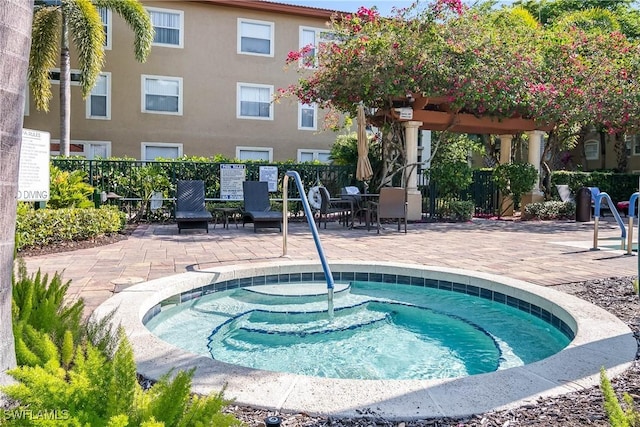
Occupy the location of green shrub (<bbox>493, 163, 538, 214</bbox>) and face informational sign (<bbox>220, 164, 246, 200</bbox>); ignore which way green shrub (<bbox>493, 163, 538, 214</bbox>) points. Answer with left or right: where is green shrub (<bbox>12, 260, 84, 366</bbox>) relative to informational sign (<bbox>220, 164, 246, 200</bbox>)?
left

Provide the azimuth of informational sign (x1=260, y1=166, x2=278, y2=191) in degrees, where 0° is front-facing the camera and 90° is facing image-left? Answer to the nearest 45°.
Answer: approximately 0°

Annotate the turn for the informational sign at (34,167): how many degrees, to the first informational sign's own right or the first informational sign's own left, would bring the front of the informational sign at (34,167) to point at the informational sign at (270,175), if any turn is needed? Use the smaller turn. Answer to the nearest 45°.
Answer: approximately 135° to the first informational sign's own left

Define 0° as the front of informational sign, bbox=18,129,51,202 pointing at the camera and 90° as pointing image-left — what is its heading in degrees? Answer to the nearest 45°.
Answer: approximately 0°

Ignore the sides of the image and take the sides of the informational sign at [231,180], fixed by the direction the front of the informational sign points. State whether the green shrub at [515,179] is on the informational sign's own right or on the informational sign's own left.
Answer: on the informational sign's own left

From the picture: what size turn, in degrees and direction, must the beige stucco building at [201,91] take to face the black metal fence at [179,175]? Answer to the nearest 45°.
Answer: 0° — it already faces it

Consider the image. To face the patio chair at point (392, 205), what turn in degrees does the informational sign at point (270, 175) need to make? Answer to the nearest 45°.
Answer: approximately 45° to its left
